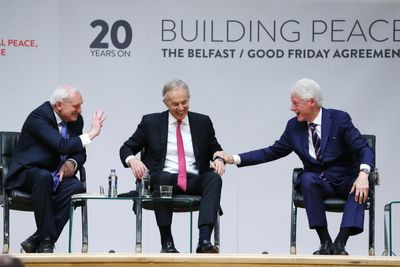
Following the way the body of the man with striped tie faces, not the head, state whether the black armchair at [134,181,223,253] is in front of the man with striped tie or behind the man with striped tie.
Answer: in front

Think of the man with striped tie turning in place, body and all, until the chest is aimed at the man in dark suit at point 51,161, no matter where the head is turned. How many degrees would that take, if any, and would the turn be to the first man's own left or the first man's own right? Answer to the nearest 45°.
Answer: approximately 45° to the first man's own right

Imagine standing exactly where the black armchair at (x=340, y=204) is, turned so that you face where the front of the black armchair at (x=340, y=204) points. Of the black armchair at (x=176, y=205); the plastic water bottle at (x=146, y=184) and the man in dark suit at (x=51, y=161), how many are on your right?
3

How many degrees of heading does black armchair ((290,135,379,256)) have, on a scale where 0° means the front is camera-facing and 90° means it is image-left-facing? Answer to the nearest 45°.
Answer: approximately 0°

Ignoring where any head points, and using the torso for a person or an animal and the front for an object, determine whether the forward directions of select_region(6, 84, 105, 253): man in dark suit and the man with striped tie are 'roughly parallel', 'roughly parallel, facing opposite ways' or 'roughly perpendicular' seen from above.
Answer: roughly perpendicular

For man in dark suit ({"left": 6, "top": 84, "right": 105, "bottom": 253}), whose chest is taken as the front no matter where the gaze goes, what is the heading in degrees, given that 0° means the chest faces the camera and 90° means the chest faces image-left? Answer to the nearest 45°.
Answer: approximately 315°

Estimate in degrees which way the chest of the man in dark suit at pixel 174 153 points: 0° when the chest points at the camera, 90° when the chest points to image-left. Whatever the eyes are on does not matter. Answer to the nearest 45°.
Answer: approximately 0°

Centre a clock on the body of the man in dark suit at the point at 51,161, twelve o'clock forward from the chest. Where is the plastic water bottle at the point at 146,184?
The plastic water bottle is roughly at 11 o'clock from the man in dark suit.

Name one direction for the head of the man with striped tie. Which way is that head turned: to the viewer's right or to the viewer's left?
to the viewer's left

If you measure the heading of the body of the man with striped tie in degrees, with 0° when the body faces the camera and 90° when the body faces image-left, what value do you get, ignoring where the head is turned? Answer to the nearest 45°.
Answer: approximately 45°

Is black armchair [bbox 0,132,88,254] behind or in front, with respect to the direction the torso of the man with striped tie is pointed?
in front

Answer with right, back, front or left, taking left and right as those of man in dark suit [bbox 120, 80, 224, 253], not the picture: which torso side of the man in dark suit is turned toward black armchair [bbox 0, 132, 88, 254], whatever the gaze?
right
